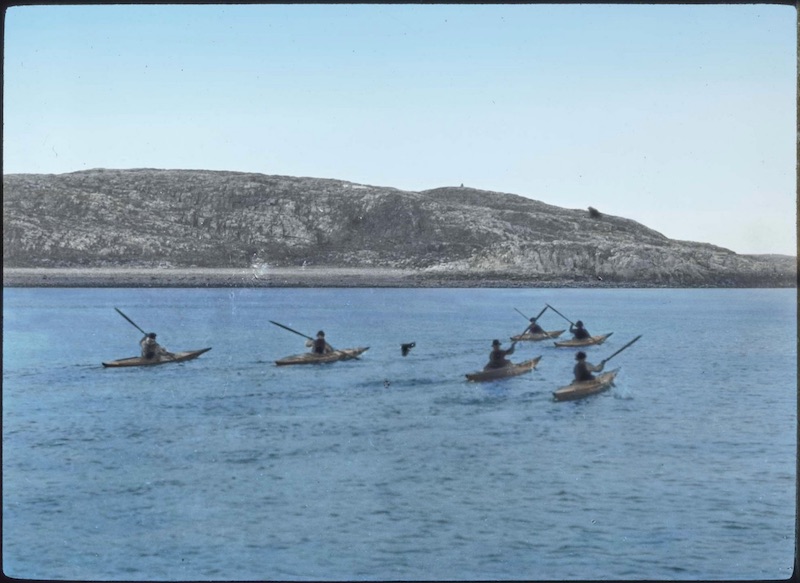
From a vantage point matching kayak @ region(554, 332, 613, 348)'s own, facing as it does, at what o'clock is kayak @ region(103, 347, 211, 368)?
kayak @ region(103, 347, 211, 368) is roughly at 5 o'clock from kayak @ region(554, 332, 613, 348).

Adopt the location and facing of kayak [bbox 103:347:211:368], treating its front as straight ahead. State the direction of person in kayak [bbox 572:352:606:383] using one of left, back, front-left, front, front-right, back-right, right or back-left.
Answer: front-right

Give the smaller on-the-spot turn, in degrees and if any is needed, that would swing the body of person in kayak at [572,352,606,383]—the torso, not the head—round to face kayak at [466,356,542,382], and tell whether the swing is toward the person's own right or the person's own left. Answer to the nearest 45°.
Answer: approximately 90° to the person's own left

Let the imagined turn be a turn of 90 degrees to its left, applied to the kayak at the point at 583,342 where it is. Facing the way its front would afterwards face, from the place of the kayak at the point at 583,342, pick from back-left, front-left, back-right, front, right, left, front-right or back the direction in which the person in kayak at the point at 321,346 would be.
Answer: back-left

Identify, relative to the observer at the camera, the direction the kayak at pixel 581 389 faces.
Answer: facing away from the viewer and to the right of the viewer

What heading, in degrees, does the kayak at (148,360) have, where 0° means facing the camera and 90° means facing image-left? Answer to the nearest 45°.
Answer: approximately 270°

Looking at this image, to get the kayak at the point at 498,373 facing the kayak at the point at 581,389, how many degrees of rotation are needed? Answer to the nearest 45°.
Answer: approximately 45° to its right

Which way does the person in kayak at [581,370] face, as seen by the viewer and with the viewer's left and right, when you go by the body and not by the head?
facing away from the viewer and to the right of the viewer

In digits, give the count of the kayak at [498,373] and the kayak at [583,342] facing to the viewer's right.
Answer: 2

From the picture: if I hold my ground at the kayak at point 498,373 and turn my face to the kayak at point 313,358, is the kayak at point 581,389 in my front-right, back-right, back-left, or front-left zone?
back-left

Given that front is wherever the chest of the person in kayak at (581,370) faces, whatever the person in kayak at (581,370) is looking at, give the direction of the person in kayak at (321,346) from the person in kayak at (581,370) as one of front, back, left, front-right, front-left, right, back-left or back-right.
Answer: left

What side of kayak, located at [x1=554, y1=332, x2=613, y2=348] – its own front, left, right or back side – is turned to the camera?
right

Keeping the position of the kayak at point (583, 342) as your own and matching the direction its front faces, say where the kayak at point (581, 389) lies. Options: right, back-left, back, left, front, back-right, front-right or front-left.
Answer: right

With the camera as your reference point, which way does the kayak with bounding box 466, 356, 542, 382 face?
facing to the right of the viewer

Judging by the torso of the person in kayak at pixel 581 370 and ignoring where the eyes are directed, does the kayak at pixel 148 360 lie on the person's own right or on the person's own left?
on the person's own left
